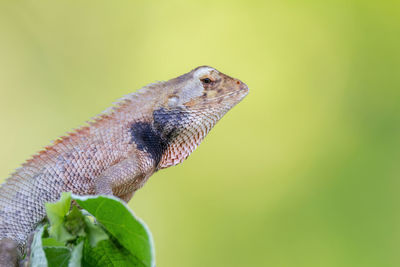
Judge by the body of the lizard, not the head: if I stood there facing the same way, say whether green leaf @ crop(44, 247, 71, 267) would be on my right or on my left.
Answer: on my right

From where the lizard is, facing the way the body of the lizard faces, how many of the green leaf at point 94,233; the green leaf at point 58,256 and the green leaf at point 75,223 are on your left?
0

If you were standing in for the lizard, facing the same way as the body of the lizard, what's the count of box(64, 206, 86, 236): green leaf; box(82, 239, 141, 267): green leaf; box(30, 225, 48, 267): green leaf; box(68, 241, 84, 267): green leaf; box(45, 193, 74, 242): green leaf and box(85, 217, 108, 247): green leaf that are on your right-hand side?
6

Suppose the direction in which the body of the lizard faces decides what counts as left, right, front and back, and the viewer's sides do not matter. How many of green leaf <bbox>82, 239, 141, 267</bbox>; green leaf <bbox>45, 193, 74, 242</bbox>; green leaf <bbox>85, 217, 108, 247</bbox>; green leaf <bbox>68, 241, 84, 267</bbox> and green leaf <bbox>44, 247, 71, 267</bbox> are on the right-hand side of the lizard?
5

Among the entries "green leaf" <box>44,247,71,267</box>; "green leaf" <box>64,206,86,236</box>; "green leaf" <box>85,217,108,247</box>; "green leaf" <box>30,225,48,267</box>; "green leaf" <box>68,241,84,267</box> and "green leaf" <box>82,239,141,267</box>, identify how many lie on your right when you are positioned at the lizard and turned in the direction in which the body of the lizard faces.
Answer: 6

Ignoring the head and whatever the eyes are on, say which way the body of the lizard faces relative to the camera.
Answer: to the viewer's right

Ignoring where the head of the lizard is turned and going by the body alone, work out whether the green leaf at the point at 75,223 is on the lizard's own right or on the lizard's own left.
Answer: on the lizard's own right

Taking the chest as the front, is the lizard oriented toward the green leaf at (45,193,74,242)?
no

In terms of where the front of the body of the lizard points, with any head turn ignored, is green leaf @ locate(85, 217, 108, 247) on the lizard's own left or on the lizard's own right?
on the lizard's own right

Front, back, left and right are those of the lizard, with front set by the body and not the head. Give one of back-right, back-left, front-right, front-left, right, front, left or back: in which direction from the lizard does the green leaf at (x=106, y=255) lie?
right
